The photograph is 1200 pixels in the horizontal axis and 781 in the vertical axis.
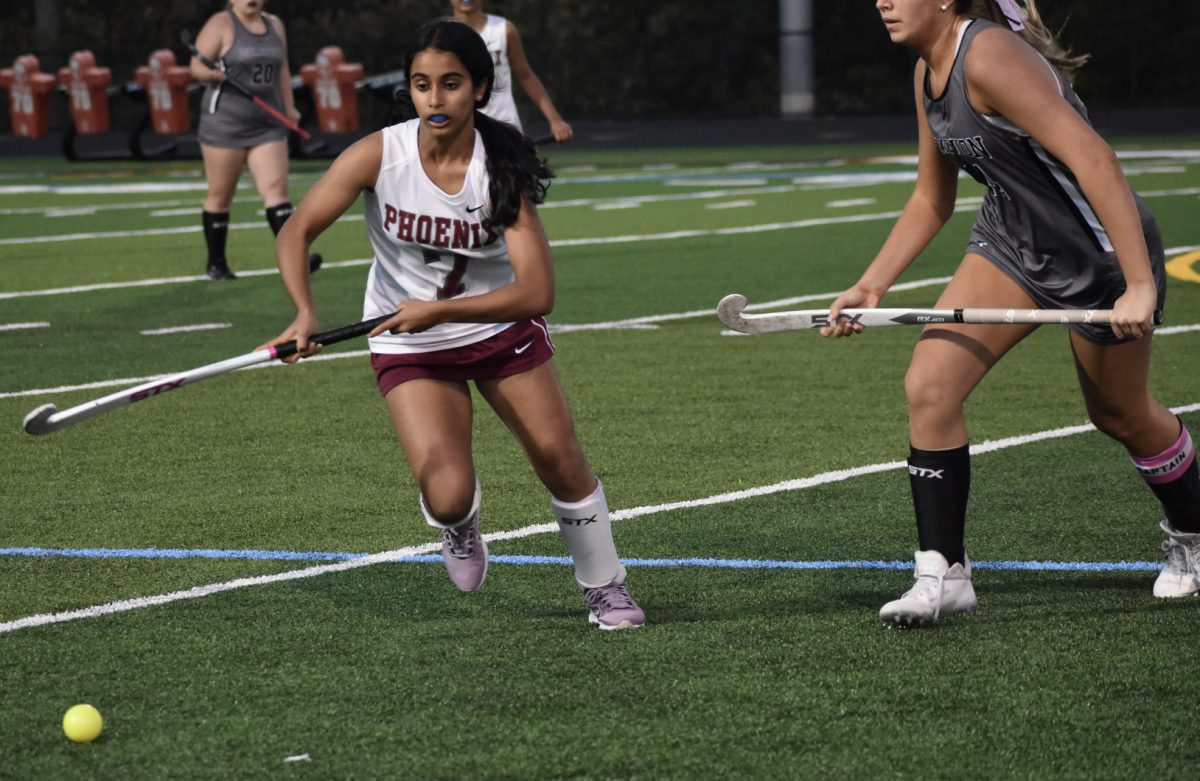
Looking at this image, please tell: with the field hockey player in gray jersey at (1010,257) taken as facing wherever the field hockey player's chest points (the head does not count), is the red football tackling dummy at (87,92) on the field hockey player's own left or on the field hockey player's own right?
on the field hockey player's own right

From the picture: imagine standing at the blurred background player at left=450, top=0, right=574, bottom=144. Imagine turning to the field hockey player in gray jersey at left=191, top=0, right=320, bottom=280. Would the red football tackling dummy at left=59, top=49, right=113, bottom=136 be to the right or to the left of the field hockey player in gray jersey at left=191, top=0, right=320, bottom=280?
right

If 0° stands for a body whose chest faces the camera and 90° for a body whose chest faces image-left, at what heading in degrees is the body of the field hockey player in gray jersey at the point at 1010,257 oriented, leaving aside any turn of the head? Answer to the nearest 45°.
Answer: approximately 45°

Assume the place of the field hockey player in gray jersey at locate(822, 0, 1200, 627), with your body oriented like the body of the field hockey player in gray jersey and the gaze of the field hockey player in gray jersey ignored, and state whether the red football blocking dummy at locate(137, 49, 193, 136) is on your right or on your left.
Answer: on your right

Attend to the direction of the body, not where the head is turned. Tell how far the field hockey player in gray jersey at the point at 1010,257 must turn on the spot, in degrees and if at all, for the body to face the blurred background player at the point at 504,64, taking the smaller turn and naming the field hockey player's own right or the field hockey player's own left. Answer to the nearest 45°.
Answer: approximately 90° to the field hockey player's own right

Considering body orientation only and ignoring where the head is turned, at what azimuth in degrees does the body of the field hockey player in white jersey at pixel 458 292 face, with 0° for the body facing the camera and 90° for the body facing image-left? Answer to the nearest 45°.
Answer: approximately 0°

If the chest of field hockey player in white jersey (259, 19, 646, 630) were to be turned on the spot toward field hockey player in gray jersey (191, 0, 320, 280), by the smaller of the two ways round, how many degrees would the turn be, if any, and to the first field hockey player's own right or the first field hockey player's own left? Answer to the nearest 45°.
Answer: approximately 180°

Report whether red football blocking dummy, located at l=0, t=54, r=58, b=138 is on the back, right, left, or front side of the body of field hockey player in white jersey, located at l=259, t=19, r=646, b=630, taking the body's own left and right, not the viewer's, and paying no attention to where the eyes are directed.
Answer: back

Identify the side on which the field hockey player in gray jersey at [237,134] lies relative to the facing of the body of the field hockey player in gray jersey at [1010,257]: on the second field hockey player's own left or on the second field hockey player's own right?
on the second field hockey player's own right

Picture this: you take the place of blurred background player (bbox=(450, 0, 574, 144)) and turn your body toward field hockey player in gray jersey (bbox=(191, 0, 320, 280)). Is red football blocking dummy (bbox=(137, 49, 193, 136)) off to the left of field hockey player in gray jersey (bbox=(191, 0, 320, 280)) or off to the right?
right
